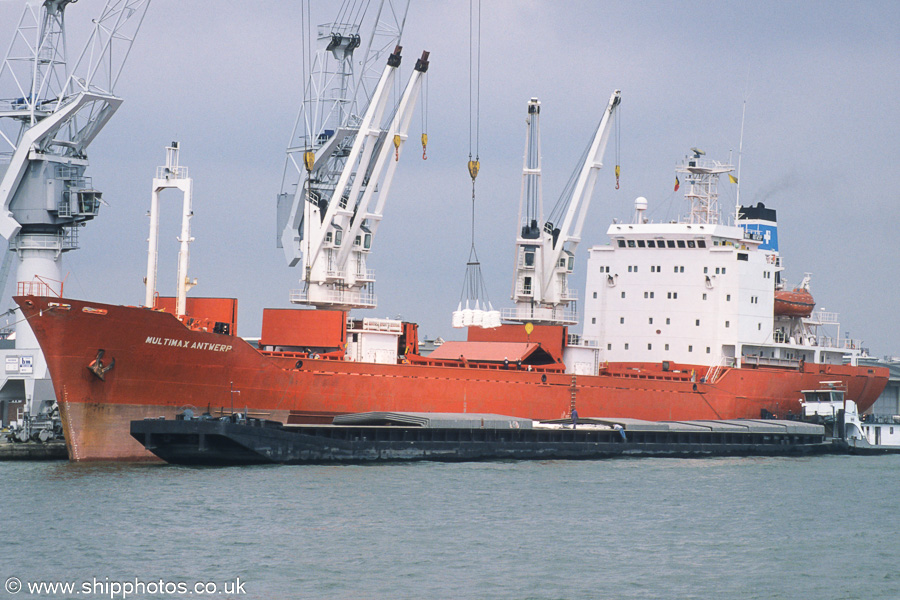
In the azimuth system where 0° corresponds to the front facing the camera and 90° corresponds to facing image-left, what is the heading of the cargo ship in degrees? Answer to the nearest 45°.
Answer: approximately 45°
